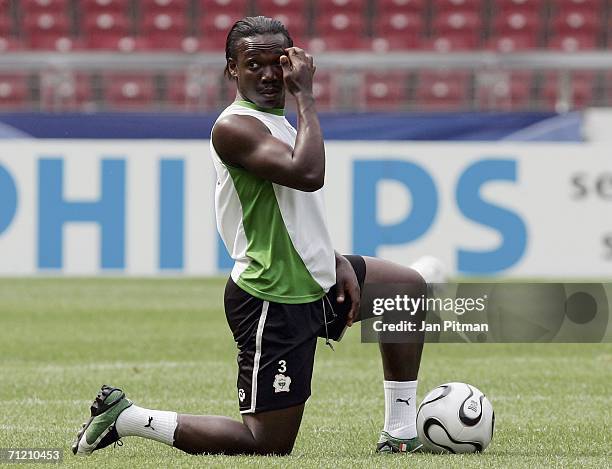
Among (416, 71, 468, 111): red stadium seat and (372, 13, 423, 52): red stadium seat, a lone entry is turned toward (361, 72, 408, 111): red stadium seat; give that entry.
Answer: (372, 13, 423, 52): red stadium seat

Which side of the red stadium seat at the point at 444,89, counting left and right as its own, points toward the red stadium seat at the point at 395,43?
back

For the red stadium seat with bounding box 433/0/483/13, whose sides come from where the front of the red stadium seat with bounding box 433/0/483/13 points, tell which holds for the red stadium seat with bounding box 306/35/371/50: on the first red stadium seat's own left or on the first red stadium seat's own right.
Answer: on the first red stadium seat's own right

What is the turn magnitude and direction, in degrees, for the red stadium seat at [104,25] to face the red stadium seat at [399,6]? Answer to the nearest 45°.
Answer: approximately 90° to its left

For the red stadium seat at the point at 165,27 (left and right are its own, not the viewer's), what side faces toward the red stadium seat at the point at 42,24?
right

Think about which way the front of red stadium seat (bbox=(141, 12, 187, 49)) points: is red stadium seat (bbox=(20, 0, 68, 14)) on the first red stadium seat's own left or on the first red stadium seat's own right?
on the first red stadium seat's own right

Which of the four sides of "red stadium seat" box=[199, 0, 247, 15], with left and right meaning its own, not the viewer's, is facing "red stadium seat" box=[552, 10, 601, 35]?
left

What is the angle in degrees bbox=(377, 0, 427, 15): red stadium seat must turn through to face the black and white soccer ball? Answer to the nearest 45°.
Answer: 0° — it already faces it

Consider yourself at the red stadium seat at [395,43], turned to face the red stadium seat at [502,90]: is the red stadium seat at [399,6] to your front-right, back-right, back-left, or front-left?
back-left

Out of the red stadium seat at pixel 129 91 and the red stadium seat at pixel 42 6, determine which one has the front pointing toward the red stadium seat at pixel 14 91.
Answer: the red stadium seat at pixel 42 6

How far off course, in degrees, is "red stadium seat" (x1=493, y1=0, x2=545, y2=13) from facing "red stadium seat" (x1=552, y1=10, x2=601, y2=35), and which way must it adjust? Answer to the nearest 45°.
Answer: approximately 90° to its left
